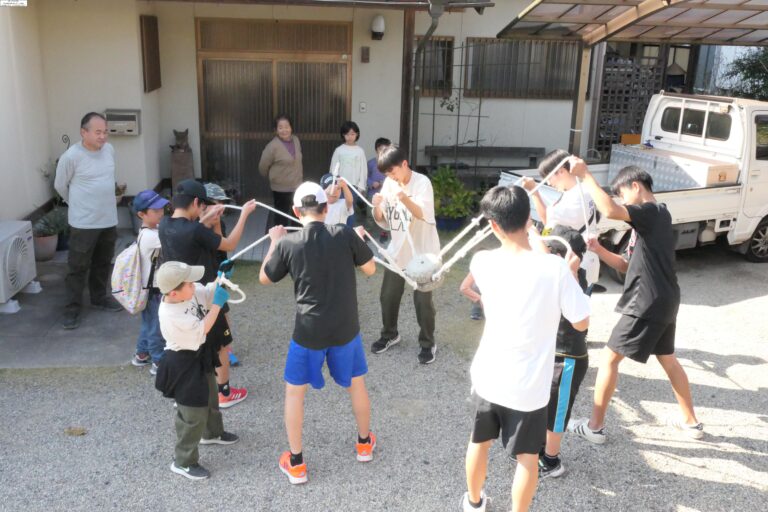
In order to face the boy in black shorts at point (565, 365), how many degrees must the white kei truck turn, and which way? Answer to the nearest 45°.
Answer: approximately 135° to its right

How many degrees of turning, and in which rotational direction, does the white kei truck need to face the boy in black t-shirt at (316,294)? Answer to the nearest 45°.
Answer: approximately 180°

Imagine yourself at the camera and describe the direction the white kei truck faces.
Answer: facing away from the viewer and to the right of the viewer

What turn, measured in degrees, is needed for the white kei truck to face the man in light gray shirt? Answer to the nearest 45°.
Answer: approximately 180°

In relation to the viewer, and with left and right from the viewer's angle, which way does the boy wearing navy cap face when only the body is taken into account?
facing to the right of the viewer

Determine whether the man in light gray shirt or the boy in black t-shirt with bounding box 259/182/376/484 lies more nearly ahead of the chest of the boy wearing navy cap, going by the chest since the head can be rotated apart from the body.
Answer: the boy in black t-shirt

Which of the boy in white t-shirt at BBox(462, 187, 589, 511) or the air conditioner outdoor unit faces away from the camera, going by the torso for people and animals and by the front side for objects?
the boy in white t-shirt

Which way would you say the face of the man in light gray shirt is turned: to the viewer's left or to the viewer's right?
to the viewer's right

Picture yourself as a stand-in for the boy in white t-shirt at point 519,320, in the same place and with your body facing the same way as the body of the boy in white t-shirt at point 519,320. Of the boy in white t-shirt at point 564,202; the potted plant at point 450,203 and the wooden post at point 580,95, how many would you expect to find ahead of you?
3

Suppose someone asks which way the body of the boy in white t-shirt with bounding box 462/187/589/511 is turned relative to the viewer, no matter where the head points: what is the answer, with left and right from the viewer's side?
facing away from the viewer
